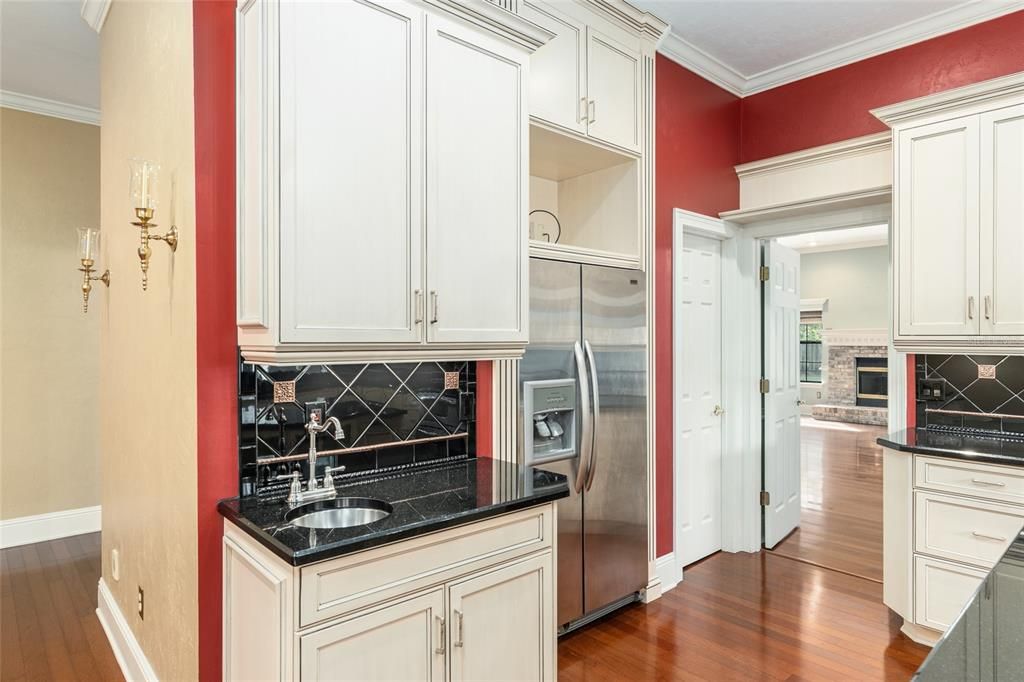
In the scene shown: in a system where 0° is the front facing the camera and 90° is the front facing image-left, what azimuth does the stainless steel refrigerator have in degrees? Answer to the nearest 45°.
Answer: approximately 315°

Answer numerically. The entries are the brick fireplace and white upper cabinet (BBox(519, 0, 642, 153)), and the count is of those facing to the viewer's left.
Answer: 0

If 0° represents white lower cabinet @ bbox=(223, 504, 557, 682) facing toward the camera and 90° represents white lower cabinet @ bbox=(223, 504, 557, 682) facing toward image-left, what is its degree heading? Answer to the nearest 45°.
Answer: approximately 315°

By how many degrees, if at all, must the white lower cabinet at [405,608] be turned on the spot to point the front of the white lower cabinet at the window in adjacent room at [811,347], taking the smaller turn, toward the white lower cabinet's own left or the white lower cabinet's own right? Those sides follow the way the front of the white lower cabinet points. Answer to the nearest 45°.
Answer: approximately 90° to the white lower cabinet's own left

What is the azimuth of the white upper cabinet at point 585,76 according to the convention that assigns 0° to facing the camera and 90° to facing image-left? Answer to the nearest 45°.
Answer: approximately 315°

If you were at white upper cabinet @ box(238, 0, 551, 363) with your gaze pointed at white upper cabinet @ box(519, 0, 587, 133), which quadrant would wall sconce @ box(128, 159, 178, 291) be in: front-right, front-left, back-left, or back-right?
back-left

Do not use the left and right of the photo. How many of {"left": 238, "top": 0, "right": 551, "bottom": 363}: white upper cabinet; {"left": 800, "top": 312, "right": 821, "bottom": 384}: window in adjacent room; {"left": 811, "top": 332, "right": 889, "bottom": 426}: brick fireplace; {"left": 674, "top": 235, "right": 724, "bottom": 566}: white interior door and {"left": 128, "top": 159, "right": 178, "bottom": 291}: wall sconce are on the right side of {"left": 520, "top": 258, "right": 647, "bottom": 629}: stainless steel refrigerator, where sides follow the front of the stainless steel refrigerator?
2

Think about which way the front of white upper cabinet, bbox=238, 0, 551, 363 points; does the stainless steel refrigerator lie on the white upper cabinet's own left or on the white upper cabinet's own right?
on the white upper cabinet's own left

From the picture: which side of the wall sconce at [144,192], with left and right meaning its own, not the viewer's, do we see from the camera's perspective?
left

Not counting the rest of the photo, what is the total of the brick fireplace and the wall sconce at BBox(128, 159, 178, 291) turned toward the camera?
1
